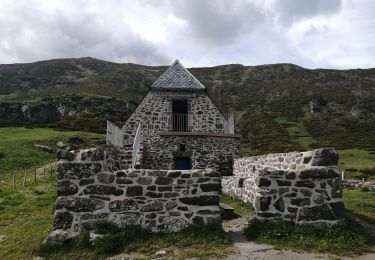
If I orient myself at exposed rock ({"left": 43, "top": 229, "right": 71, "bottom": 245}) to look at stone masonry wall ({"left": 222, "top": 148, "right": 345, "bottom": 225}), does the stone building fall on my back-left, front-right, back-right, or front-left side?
front-left

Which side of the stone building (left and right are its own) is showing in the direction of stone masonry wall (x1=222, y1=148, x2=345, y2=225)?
front

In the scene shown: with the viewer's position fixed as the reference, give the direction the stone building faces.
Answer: facing the viewer

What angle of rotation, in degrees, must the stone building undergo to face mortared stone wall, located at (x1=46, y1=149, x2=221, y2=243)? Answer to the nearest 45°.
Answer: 0° — it already faces it

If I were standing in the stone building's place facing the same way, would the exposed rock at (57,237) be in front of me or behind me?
in front

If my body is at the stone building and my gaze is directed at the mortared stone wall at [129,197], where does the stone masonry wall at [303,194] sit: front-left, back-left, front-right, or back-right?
front-left

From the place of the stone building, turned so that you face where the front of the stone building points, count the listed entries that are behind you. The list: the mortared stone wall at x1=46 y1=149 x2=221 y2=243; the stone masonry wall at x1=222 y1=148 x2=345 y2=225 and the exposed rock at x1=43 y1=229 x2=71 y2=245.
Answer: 0
